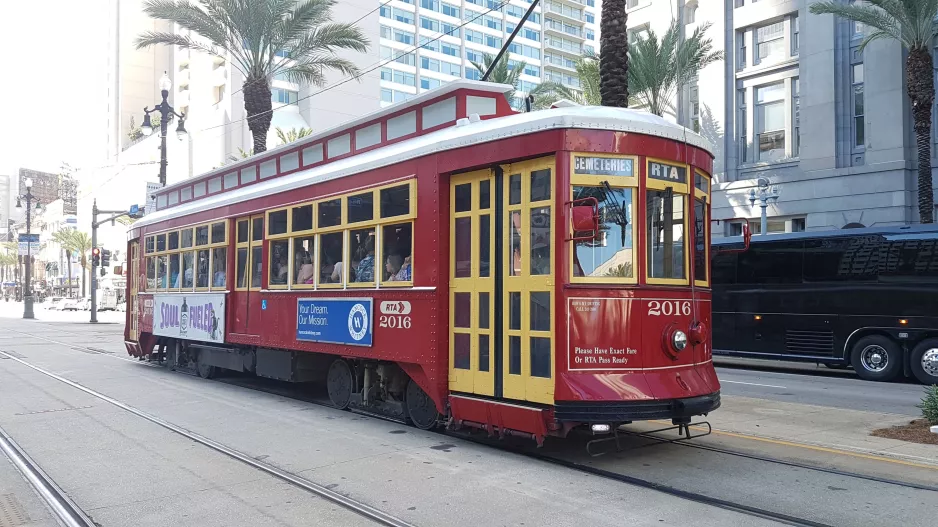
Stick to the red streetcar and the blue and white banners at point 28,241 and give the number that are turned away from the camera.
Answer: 0

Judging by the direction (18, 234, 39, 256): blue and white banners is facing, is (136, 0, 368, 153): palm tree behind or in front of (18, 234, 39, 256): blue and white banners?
in front

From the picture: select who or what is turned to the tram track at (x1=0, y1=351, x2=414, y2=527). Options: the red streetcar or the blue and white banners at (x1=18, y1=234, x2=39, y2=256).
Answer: the blue and white banners

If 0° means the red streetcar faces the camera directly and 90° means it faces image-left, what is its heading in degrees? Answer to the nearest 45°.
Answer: approximately 315°

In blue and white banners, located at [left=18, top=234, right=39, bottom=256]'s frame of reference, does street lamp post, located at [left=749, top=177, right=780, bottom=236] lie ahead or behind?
ahead

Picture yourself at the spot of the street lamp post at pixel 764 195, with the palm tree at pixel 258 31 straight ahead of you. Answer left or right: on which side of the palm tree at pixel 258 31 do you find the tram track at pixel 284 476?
left
